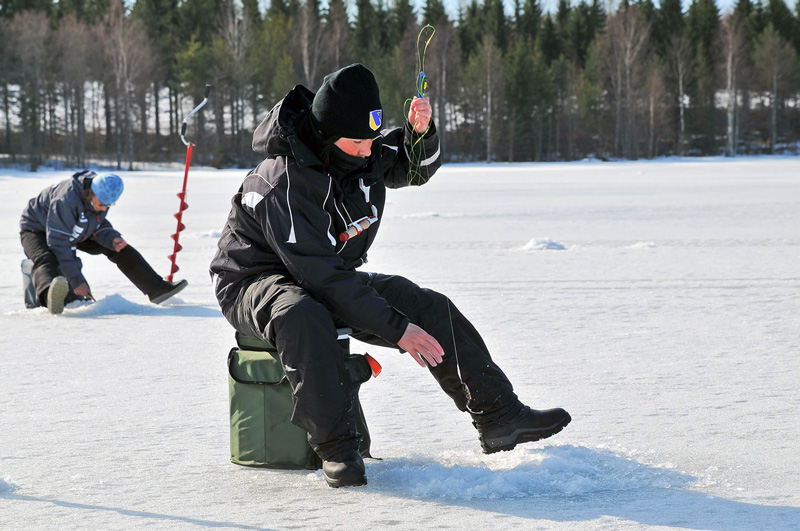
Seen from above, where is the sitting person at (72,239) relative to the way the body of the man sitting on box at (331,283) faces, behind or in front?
behind

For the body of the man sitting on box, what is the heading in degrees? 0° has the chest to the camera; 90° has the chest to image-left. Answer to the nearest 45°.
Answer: approximately 315°
